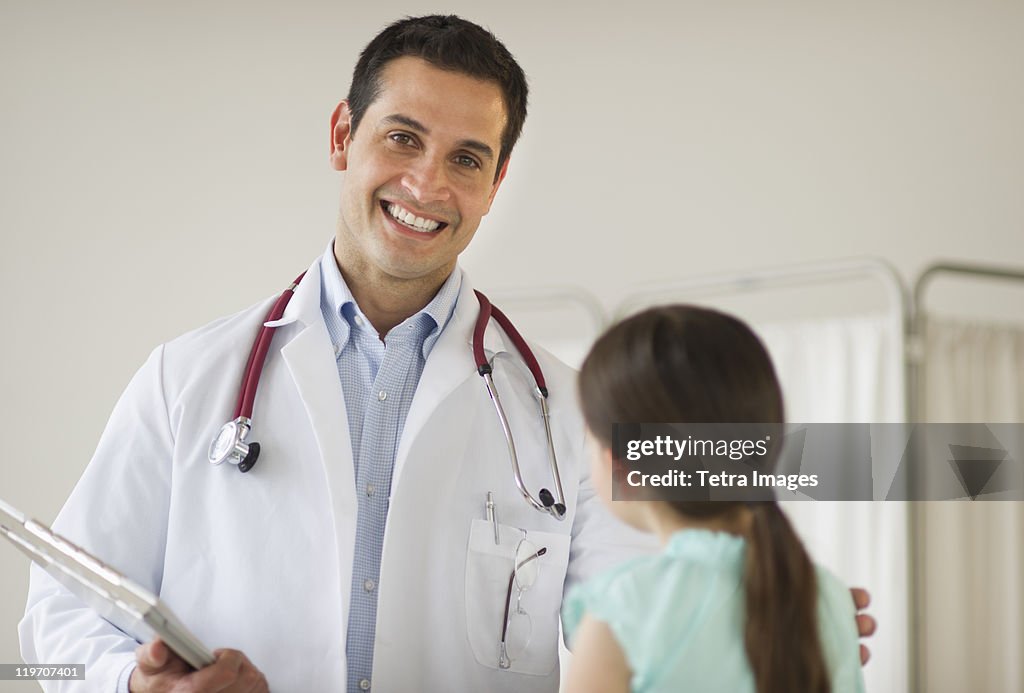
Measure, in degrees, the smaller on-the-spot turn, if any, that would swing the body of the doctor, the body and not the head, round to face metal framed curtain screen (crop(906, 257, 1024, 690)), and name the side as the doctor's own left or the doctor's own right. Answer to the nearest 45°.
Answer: approximately 135° to the doctor's own left

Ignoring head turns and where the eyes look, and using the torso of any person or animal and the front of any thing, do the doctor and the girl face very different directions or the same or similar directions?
very different directions

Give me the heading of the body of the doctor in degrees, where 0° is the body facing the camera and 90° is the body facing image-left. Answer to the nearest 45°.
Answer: approximately 0°

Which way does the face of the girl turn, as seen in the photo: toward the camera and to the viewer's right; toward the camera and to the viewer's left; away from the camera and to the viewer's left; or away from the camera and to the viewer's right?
away from the camera and to the viewer's left

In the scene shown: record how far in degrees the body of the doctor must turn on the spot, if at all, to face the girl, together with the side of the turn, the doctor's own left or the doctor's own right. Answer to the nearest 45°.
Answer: approximately 45° to the doctor's own left

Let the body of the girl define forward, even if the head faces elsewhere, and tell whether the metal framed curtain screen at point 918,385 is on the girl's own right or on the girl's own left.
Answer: on the girl's own right

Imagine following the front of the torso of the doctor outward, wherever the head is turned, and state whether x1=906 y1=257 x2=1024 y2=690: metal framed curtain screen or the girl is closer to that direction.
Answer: the girl

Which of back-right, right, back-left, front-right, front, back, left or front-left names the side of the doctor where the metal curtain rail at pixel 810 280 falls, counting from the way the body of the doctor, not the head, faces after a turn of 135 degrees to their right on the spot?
right

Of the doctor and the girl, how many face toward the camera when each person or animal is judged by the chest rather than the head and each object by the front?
1

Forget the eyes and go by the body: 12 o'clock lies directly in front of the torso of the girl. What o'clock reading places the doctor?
The doctor is roughly at 12 o'clock from the girl.

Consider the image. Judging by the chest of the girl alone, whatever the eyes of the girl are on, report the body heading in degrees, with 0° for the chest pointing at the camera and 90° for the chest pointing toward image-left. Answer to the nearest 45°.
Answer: approximately 135°

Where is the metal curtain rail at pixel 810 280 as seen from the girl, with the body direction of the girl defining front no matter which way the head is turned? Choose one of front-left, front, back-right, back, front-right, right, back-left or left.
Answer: front-right

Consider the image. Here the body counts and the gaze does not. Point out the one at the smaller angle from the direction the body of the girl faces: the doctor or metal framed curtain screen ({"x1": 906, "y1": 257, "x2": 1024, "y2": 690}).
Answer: the doctor
